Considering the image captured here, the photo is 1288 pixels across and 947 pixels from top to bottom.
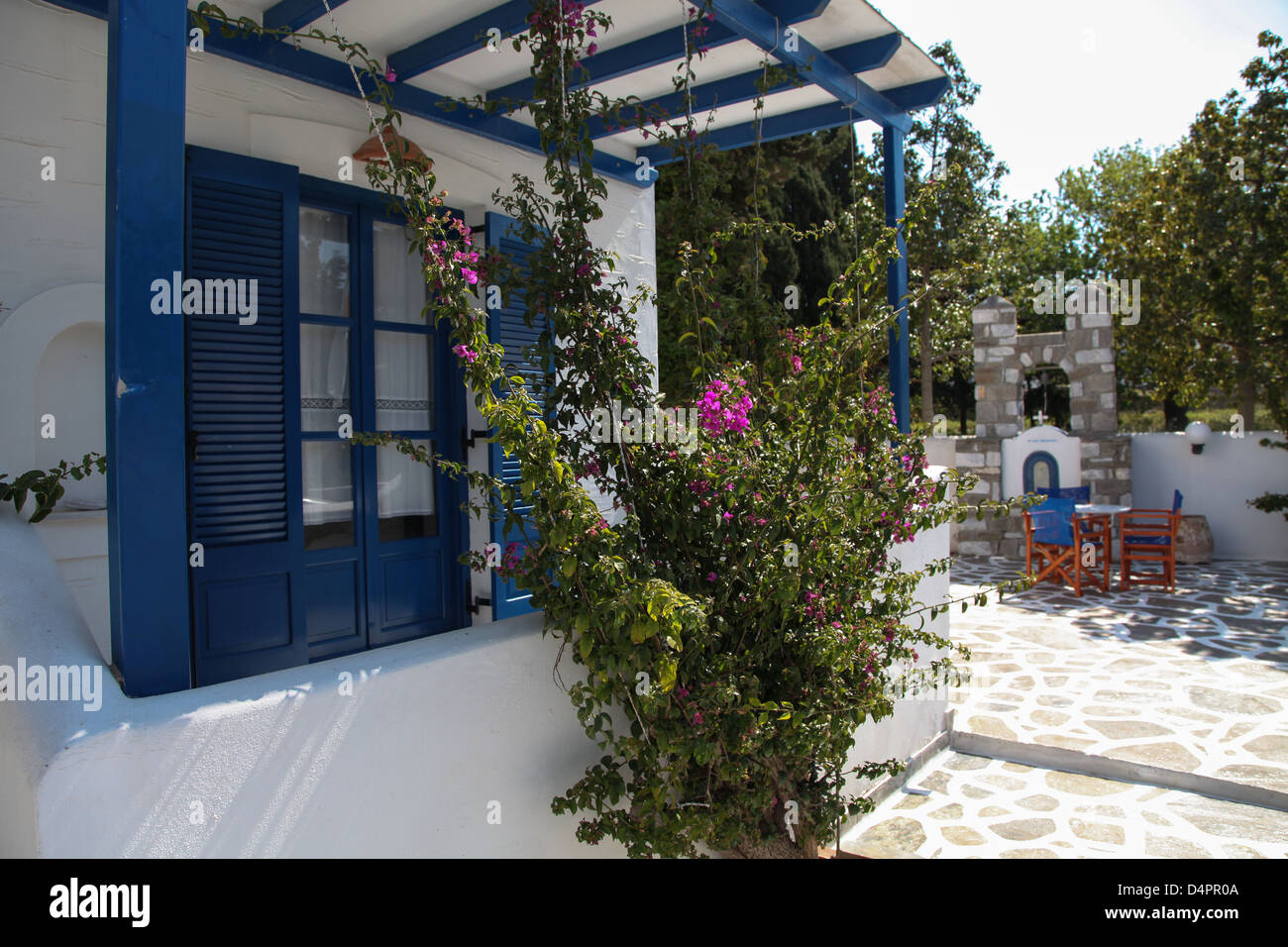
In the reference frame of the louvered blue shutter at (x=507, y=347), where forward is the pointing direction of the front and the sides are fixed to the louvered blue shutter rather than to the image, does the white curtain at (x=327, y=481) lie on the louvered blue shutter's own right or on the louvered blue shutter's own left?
on the louvered blue shutter's own right

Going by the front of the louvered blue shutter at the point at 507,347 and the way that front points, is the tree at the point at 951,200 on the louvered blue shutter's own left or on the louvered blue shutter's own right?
on the louvered blue shutter's own left

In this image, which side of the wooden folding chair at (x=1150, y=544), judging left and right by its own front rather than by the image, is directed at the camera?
left

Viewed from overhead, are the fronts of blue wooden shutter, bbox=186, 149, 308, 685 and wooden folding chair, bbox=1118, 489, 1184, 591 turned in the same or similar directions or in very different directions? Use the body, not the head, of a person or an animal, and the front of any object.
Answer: very different directions

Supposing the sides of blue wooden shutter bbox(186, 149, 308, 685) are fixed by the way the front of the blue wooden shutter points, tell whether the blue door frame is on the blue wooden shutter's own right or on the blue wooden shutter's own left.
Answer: on the blue wooden shutter's own left
